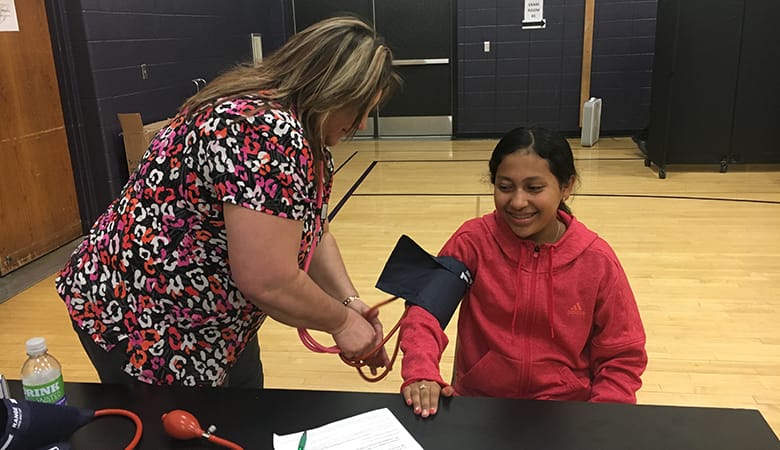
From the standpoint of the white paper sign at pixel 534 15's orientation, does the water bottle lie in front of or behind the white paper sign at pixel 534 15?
in front

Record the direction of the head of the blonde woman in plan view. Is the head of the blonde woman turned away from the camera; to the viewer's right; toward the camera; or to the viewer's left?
to the viewer's right

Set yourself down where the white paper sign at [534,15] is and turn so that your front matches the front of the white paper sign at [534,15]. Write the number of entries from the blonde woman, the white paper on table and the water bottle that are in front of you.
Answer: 3

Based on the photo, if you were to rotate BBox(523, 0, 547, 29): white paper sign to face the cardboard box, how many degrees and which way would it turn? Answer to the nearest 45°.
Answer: approximately 45° to its right

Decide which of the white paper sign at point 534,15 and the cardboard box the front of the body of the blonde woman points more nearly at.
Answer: the white paper sign

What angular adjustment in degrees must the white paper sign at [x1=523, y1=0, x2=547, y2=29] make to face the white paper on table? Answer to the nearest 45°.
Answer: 0° — it already faces it

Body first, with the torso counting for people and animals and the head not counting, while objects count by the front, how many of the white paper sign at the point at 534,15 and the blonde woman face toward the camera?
1

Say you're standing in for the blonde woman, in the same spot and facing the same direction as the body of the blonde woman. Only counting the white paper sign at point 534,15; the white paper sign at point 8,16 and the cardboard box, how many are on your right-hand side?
0

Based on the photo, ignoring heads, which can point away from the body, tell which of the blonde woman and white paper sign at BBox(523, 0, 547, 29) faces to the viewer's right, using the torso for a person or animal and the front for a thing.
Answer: the blonde woman

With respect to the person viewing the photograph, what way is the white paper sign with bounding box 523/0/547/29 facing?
facing the viewer

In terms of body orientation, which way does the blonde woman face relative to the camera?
to the viewer's right
